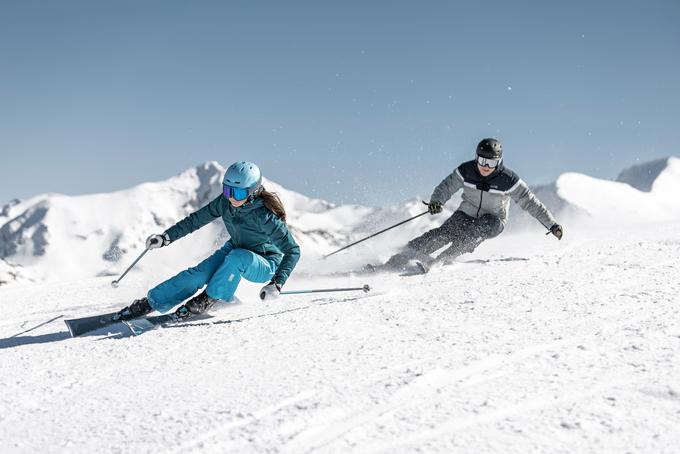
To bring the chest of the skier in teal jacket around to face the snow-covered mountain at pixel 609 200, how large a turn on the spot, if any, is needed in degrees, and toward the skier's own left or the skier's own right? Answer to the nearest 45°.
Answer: approximately 180°

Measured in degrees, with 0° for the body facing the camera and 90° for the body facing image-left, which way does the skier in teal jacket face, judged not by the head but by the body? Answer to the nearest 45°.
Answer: approximately 45°

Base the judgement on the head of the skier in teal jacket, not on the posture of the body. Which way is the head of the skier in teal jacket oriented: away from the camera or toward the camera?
toward the camera
